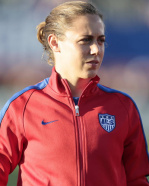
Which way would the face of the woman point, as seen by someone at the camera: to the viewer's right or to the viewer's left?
to the viewer's right

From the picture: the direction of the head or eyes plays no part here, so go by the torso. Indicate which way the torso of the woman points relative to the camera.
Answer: toward the camera
